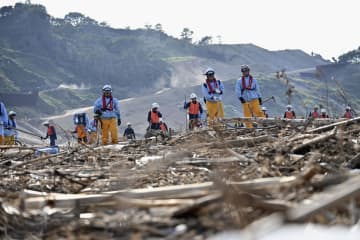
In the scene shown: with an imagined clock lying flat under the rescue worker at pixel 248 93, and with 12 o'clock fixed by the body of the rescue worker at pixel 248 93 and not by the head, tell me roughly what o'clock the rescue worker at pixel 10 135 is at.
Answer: the rescue worker at pixel 10 135 is roughly at 3 o'clock from the rescue worker at pixel 248 93.

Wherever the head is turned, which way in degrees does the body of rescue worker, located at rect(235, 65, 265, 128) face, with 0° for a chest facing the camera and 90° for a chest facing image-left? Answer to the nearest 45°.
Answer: approximately 0°

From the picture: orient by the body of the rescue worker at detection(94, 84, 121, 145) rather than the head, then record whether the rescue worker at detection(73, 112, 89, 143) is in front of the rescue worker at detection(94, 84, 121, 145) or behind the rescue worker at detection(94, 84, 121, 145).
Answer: behind

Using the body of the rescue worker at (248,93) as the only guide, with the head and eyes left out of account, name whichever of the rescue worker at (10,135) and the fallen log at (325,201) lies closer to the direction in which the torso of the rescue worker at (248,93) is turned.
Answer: the fallen log

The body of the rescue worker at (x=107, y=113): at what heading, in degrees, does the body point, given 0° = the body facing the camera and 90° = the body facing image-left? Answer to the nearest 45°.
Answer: approximately 0°

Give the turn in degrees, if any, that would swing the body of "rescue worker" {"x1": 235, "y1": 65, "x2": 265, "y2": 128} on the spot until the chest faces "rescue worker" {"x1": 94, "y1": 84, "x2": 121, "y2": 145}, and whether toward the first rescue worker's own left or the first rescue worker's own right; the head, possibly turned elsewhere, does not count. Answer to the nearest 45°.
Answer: approximately 90° to the first rescue worker's own right

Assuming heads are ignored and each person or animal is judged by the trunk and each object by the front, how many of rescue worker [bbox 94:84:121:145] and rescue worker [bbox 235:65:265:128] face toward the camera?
2

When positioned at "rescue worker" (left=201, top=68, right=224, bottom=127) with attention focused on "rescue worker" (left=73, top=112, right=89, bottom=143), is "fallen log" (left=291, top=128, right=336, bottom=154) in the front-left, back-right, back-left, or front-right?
back-left

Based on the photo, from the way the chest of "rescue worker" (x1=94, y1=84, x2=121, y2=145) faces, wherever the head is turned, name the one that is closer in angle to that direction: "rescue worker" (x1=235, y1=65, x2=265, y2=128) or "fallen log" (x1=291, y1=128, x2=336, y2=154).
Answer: the fallen log

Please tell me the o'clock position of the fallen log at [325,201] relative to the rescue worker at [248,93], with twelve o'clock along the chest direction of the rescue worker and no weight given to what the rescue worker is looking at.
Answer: The fallen log is roughly at 12 o'clock from the rescue worker.
